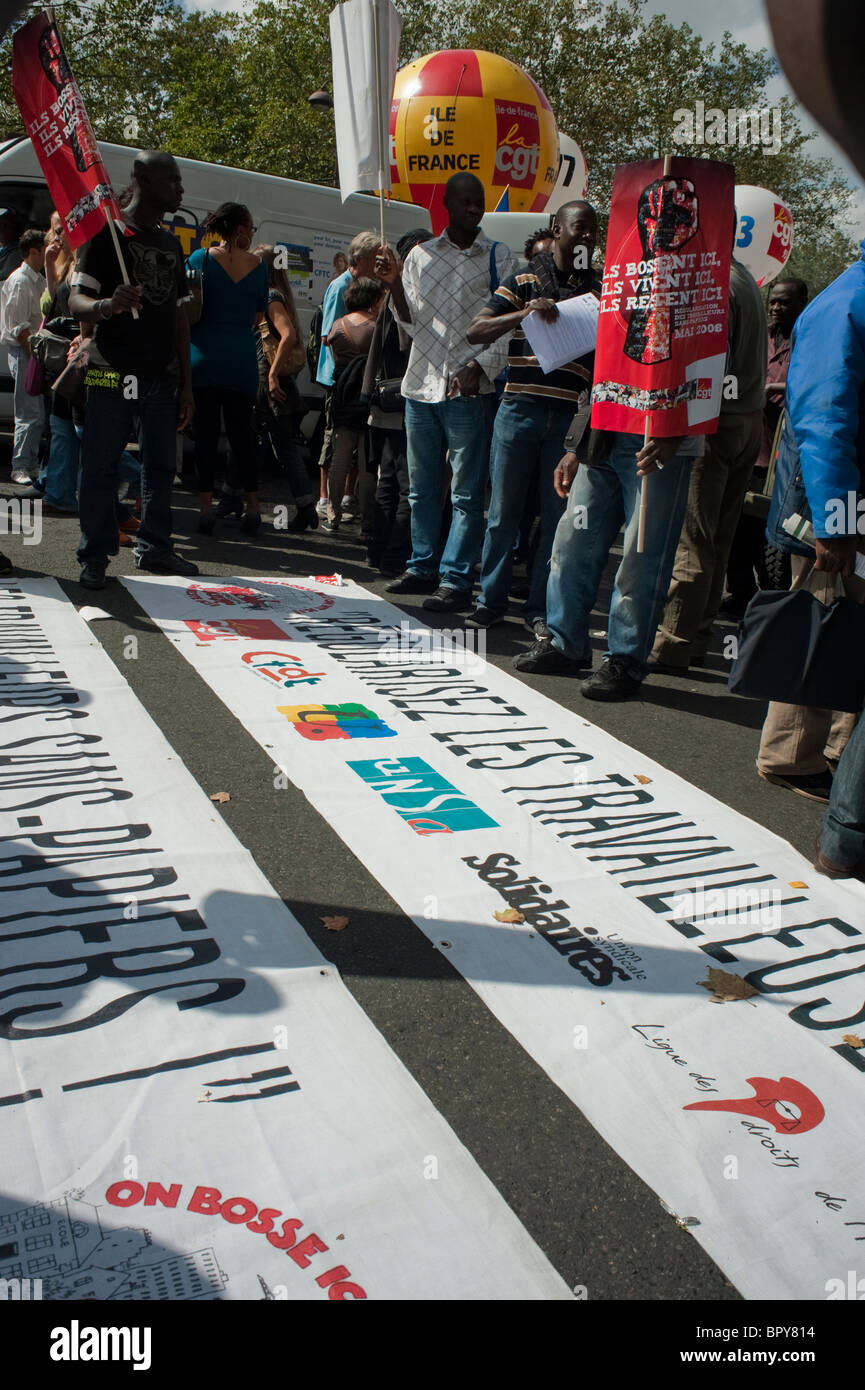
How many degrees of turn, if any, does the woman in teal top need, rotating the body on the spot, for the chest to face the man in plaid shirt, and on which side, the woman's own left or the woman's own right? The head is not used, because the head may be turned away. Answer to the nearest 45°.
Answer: approximately 135° to the woman's own right

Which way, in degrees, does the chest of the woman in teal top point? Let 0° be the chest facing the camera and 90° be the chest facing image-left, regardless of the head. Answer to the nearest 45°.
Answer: approximately 180°

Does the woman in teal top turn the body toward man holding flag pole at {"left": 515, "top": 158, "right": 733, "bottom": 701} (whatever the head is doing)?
no

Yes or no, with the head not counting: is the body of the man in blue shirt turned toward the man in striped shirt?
no

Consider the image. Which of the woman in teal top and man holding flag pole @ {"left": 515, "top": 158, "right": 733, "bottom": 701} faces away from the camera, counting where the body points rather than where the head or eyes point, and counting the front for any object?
the woman in teal top

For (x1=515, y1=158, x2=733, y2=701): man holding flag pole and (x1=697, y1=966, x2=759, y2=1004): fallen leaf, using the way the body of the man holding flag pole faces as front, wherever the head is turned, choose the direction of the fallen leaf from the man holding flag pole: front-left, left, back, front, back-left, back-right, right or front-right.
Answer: front-left

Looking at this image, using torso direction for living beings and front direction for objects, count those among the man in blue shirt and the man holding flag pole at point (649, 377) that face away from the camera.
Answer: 0

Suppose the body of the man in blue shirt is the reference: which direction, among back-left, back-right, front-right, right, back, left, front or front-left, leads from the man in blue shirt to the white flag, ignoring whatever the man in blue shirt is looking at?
right

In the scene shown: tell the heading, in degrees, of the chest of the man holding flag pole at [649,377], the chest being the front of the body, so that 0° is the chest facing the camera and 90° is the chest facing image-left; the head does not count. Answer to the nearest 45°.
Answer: approximately 45°

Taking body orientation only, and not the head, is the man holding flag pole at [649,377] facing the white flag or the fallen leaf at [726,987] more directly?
the fallen leaf
